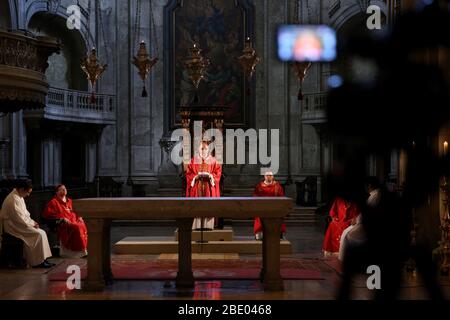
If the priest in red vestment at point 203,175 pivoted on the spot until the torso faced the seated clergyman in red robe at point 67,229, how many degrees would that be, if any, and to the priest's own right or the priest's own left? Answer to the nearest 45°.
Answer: approximately 45° to the priest's own right

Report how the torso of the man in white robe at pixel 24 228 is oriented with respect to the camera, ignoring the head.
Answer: to the viewer's right

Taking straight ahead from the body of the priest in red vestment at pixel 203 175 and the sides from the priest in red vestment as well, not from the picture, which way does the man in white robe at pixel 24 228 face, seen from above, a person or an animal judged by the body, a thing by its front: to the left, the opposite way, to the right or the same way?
to the left

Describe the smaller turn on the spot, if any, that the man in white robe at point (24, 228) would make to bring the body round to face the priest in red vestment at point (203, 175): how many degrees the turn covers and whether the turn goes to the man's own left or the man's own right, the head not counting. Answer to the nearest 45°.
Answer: approximately 45° to the man's own left

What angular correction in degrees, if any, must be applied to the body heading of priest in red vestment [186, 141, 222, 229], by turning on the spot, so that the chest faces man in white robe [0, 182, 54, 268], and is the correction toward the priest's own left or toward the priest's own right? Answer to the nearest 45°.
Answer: approximately 45° to the priest's own right

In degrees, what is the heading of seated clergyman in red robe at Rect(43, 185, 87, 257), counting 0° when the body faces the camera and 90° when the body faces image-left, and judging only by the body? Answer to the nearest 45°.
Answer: approximately 315°

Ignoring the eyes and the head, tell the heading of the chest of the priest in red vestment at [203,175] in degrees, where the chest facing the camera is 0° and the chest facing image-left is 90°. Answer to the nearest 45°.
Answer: approximately 0°

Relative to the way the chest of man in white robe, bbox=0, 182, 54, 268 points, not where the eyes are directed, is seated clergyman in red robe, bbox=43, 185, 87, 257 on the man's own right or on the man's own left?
on the man's own left

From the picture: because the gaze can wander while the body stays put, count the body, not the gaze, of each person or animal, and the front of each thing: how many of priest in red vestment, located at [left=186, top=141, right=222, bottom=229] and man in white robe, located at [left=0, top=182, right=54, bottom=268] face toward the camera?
1

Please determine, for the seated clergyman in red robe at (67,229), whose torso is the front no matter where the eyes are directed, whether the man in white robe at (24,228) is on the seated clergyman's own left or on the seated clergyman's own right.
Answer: on the seated clergyman's own right
